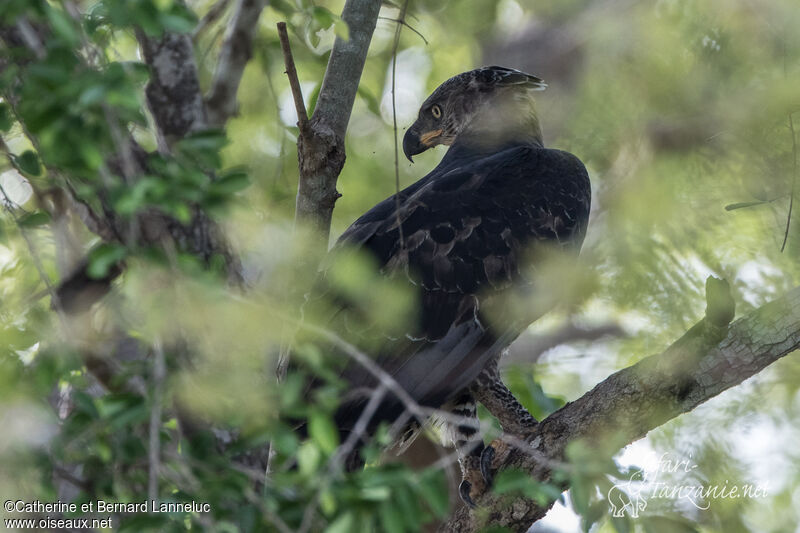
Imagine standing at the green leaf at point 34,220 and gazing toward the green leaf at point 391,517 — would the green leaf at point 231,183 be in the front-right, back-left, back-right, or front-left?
front-left

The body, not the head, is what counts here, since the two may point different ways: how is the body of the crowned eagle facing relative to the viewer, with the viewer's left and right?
facing away from the viewer and to the right of the viewer

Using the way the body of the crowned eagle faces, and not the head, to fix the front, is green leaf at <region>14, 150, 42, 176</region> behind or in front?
behind

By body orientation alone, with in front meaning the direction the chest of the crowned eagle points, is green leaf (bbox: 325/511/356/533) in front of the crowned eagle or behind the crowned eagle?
behind

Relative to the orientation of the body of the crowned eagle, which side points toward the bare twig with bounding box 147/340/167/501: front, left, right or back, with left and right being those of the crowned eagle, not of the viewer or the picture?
back

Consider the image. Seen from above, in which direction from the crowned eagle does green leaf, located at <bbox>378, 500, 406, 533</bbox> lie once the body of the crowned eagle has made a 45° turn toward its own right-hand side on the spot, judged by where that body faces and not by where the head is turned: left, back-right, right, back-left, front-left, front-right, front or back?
right

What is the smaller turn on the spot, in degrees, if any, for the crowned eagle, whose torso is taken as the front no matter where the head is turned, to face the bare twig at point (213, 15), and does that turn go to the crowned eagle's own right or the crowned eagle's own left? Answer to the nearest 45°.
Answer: approximately 90° to the crowned eagle's own left
